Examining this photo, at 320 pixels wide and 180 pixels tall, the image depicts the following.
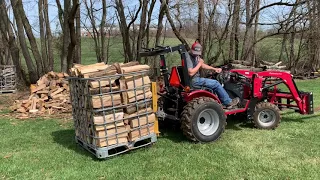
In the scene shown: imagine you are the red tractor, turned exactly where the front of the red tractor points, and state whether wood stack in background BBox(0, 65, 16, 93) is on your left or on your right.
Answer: on your left

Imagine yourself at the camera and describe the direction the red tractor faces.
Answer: facing away from the viewer and to the right of the viewer
